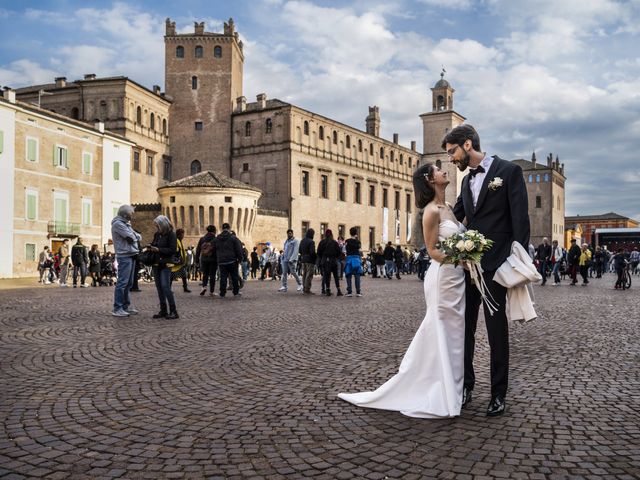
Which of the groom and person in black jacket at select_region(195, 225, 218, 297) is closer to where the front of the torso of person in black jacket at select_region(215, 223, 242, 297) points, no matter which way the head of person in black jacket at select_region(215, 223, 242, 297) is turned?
the person in black jacket

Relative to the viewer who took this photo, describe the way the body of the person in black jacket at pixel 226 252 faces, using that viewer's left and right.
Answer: facing away from the viewer

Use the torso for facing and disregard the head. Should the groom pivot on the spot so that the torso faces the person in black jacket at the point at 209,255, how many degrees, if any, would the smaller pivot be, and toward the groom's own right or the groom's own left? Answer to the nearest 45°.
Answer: approximately 90° to the groom's own right

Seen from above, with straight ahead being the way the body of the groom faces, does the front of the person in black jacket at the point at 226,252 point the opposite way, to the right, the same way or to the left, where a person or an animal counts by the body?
to the right

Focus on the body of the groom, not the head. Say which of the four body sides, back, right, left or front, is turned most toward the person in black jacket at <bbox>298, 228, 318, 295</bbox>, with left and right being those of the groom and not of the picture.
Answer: right

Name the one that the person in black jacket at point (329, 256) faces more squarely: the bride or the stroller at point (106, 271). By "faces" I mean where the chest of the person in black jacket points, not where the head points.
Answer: the stroller

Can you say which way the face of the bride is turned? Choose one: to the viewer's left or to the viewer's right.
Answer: to the viewer's right

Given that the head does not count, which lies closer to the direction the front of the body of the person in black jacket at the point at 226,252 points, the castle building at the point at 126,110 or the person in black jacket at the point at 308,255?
the castle building

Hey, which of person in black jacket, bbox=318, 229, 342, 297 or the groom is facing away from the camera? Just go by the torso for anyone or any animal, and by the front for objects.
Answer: the person in black jacket
